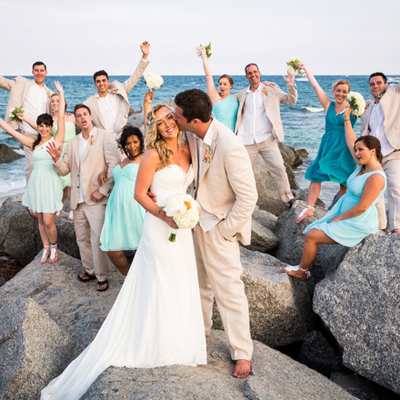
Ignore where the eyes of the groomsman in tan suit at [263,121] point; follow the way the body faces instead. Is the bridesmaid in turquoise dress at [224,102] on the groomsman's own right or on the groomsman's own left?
on the groomsman's own right

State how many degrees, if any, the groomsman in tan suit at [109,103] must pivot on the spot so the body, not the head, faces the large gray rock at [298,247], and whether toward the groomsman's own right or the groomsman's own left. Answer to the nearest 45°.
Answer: approximately 45° to the groomsman's own left

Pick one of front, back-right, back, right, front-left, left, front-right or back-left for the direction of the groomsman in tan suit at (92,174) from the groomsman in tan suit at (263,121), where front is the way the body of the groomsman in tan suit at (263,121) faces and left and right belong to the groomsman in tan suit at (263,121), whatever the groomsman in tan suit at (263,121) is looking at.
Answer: front-right

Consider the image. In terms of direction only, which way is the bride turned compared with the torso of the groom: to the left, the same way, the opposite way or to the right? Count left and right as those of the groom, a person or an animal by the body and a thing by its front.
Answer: to the left

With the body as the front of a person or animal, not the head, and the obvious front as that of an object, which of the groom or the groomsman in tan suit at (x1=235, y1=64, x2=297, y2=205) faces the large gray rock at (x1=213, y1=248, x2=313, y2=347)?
the groomsman in tan suit

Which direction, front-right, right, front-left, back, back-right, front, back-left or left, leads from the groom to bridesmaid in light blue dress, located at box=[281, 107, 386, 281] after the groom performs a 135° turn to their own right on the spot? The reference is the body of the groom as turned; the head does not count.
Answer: front-right

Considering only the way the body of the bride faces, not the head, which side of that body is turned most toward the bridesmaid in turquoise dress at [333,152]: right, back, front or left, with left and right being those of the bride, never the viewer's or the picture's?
left

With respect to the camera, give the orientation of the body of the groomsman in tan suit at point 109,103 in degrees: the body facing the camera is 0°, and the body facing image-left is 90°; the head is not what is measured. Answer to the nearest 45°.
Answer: approximately 0°

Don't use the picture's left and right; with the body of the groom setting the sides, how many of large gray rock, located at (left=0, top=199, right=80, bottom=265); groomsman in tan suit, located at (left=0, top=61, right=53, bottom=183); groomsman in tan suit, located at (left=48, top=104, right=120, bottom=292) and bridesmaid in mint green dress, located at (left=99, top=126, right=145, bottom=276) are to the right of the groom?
4

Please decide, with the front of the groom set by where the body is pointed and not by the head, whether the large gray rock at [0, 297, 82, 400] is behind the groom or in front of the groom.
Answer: in front

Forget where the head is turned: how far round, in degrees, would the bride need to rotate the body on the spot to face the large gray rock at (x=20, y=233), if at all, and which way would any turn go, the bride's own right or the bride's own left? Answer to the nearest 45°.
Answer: approximately 180°

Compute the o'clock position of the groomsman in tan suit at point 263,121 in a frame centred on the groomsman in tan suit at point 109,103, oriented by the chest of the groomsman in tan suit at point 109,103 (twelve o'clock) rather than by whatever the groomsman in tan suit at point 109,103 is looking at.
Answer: the groomsman in tan suit at point 263,121 is roughly at 9 o'clock from the groomsman in tan suit at point 109,103.

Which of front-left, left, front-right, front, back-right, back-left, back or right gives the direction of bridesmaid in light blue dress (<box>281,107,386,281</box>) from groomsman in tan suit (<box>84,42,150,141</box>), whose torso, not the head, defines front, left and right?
front-left

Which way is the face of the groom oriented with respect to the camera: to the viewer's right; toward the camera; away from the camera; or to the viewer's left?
to the viewer's left
